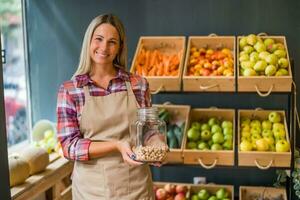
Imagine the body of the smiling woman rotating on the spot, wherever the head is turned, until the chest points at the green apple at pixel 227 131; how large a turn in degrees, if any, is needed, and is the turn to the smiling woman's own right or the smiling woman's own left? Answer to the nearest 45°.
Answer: approximately 135° to the smiling woman's own left

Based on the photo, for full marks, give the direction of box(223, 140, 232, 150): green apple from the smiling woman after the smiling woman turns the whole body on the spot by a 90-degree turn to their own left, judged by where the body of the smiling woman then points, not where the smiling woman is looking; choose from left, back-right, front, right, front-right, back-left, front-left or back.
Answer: front-left

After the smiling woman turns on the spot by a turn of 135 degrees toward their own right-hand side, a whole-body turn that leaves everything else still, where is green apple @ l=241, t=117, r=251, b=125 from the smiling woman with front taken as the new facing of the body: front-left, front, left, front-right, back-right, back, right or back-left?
right

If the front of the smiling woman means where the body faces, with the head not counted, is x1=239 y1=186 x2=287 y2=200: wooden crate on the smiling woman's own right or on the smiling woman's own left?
on the smiling woman's own left

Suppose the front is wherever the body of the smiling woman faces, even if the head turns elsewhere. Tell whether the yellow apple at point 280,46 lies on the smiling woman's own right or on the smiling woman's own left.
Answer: on the smiling woman's own left

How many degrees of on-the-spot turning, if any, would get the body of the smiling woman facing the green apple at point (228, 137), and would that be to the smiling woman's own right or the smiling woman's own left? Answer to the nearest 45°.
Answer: approximately 135° to the smiling woman's own left

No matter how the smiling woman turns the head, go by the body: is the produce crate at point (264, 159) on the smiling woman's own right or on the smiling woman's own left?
on the smiling woman's own left

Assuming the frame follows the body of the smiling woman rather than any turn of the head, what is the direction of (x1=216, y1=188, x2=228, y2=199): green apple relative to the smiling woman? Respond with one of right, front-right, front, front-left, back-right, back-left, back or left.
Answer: back-left

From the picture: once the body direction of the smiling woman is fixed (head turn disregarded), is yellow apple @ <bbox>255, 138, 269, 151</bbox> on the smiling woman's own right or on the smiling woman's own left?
on the smiling woman's own left

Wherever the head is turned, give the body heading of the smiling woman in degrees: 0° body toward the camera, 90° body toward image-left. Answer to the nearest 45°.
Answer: approximately 0°

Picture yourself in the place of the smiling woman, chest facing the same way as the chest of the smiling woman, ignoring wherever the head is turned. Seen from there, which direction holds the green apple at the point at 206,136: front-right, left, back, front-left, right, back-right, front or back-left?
back-left

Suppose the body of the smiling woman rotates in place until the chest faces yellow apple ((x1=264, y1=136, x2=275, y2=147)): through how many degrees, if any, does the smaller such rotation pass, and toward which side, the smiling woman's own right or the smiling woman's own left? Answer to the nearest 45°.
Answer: approximately 135° to the smiling woman's own left
